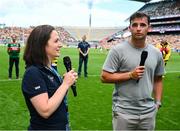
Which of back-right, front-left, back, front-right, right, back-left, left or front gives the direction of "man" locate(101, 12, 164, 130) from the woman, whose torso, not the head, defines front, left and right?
front-left
